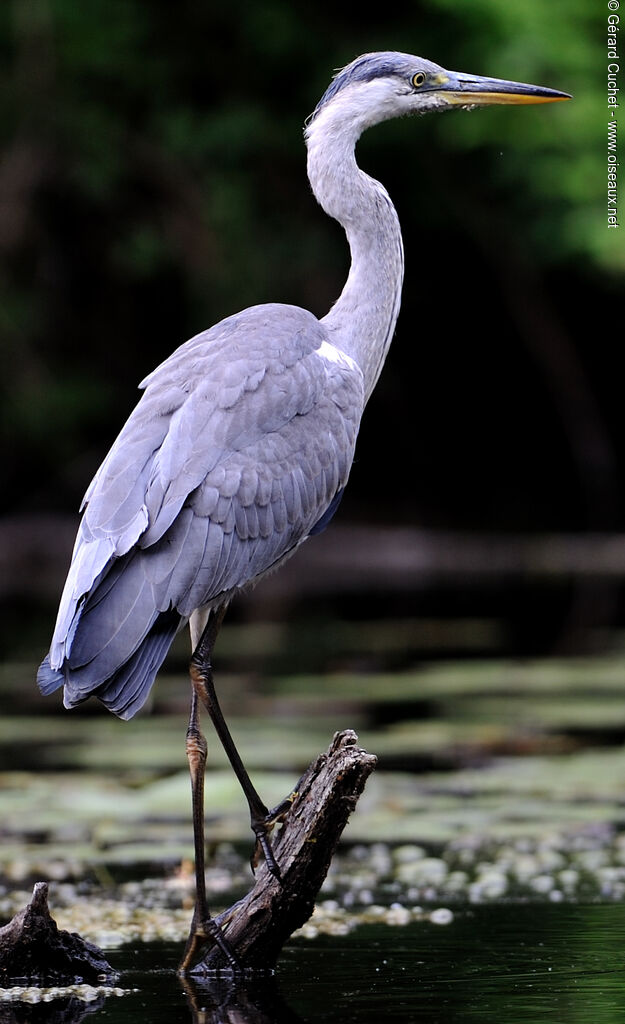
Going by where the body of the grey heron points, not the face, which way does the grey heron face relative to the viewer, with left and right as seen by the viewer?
facing to the right of the viewer
